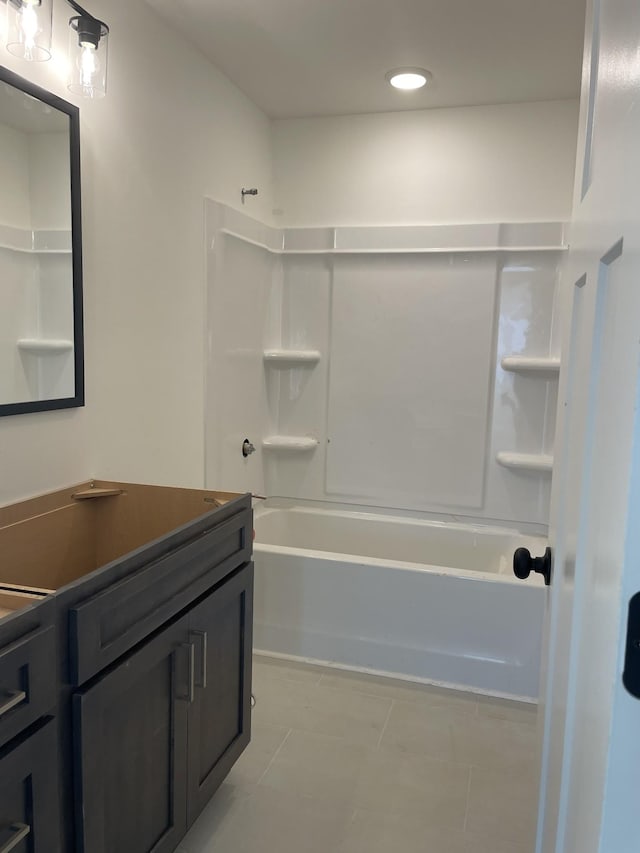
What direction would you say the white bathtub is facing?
toward the camera

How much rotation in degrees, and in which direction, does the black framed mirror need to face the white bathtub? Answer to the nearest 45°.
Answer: approximately 45° to its left

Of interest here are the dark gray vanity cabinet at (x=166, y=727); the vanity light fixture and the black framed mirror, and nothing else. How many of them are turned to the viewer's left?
0

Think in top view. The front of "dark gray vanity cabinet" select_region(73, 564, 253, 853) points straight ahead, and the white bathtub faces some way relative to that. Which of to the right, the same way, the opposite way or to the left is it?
to the right

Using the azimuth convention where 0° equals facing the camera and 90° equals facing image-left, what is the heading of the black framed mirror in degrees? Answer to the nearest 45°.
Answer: approximately 315°

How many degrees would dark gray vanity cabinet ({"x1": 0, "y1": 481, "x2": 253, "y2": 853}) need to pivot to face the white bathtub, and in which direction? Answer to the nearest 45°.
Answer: approximately 90° to its left

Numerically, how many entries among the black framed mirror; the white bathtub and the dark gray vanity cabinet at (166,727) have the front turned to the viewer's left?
0

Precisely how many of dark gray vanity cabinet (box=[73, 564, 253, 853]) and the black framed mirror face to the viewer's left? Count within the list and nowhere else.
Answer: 0

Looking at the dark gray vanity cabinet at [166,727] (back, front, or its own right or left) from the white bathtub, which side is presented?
left

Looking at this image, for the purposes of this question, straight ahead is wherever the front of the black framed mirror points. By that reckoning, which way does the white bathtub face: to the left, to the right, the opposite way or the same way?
to the right

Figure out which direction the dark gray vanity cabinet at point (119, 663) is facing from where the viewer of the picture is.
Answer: facing the viewer and to the right of the viewer

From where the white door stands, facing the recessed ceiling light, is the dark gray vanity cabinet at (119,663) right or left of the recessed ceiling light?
left

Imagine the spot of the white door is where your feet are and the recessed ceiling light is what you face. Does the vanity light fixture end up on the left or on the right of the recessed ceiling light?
left
